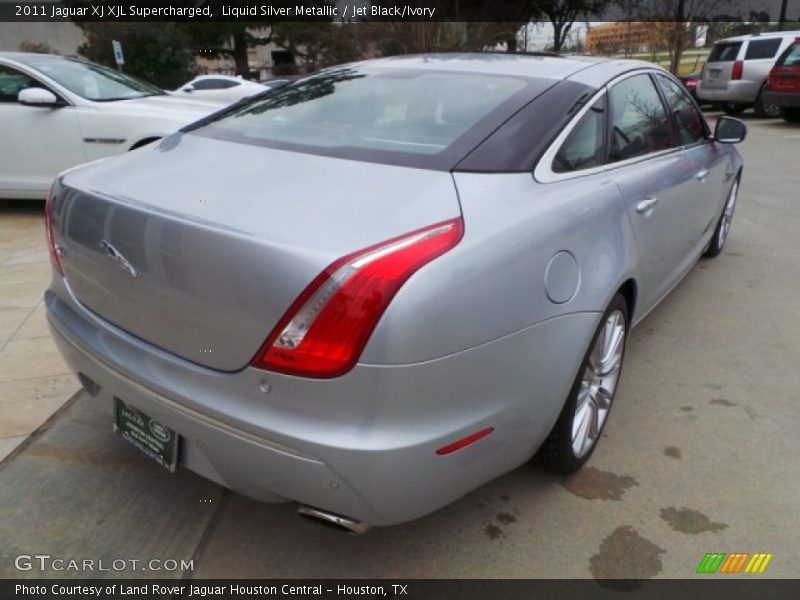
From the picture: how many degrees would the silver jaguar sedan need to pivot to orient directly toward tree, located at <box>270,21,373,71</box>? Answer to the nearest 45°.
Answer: approximately 45° to its left

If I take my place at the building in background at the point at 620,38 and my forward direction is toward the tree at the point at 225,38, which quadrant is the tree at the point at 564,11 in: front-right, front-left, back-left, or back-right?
front-left

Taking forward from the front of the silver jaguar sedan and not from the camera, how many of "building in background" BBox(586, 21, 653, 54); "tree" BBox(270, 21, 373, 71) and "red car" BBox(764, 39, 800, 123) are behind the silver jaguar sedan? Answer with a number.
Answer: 0

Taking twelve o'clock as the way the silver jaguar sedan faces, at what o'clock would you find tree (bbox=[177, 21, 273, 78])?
The tree is roughly at 10 o'clock from the silver jaguar sedan.

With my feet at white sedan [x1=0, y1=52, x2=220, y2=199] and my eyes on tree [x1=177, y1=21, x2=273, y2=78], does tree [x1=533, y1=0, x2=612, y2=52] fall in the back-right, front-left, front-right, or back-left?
front-right

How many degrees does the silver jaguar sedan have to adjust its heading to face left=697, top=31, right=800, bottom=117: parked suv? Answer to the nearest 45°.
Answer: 0° — it already faces it

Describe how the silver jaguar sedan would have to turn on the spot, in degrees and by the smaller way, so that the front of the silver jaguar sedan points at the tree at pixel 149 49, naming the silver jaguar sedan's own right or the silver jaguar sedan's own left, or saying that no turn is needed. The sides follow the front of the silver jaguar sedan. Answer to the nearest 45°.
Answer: approximately 45° to the silver jaguar sedan's own left

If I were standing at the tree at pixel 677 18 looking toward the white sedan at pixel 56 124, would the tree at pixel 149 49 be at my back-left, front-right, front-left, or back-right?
front-right

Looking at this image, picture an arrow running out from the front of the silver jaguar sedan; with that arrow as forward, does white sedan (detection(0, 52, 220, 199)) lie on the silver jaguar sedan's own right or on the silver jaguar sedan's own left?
on the silver jaguar sedan's own left

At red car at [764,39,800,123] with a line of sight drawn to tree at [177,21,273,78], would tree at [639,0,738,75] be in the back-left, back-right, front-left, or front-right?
front-right

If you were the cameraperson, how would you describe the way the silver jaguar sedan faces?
facing away from the viewer and to the right of the viewer

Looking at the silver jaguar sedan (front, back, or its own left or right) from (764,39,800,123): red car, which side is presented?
front

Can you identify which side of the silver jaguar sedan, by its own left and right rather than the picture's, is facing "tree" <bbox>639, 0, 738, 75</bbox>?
front

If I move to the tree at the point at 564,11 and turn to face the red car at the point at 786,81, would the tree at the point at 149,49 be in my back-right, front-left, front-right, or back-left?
front-right
